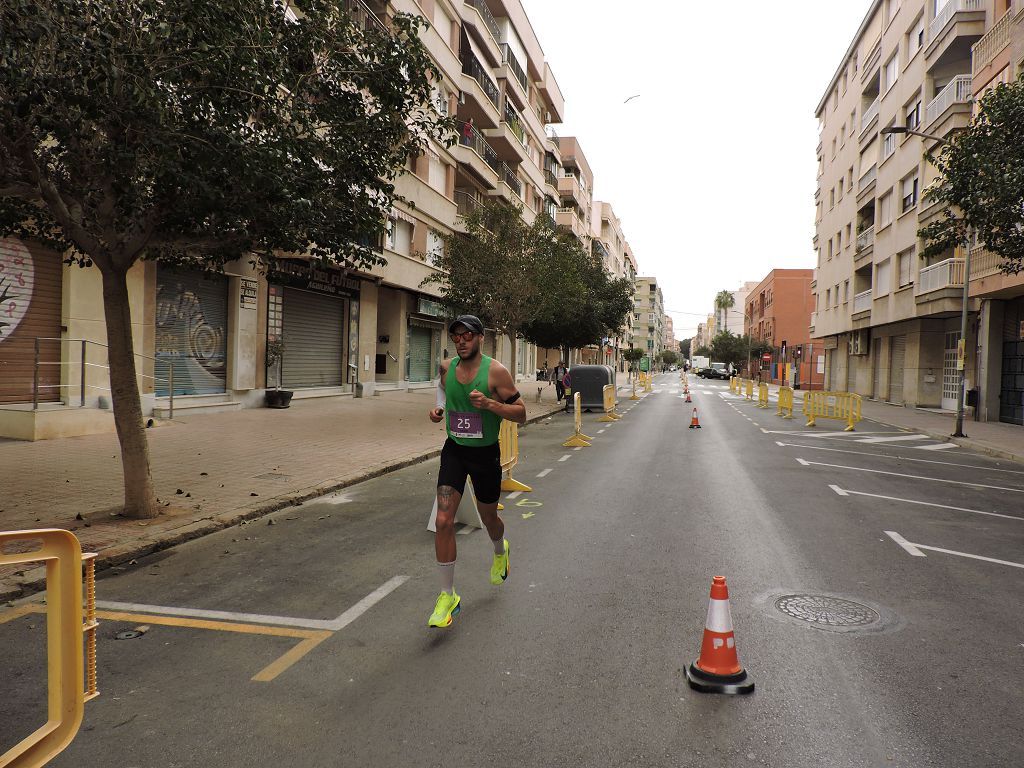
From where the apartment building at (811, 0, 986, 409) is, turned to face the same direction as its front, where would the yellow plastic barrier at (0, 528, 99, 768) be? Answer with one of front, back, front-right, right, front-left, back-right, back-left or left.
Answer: front-left

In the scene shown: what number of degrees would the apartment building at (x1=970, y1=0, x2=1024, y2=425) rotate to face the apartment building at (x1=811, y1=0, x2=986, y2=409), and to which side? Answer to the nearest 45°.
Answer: approximately 90° to its right

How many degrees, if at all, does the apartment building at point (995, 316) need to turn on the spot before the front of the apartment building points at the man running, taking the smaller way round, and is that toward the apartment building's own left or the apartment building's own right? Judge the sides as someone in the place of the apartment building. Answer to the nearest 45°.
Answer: approximately 45° to the apartment building's own left

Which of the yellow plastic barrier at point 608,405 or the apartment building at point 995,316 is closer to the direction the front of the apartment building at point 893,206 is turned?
the yellow plastic barrier

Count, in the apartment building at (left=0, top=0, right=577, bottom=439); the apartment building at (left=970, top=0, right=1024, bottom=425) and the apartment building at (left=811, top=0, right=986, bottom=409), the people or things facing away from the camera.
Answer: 0

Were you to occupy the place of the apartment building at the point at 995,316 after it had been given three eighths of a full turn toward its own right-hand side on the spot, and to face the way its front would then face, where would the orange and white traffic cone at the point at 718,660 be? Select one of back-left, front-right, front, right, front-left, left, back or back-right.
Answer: back

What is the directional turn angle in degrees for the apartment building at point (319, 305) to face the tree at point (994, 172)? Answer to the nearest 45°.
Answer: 0° — it already faces it

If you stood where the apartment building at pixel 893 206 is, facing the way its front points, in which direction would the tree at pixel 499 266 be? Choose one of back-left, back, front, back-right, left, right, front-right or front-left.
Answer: front

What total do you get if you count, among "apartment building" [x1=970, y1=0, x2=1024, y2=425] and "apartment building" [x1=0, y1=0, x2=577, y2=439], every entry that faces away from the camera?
0

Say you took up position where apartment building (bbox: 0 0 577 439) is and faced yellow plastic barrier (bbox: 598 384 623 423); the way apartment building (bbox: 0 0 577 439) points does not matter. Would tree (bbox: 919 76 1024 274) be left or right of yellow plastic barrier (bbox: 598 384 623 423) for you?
right

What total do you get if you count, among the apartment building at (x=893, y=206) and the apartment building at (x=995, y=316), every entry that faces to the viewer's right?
0

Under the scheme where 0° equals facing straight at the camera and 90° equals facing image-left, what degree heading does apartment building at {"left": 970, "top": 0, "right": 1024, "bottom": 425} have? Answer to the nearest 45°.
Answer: approximately 45°

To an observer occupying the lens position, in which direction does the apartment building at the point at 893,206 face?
facing the viewer and to the left of the viewer

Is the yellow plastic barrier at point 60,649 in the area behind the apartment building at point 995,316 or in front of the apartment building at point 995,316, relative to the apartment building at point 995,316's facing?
in front
